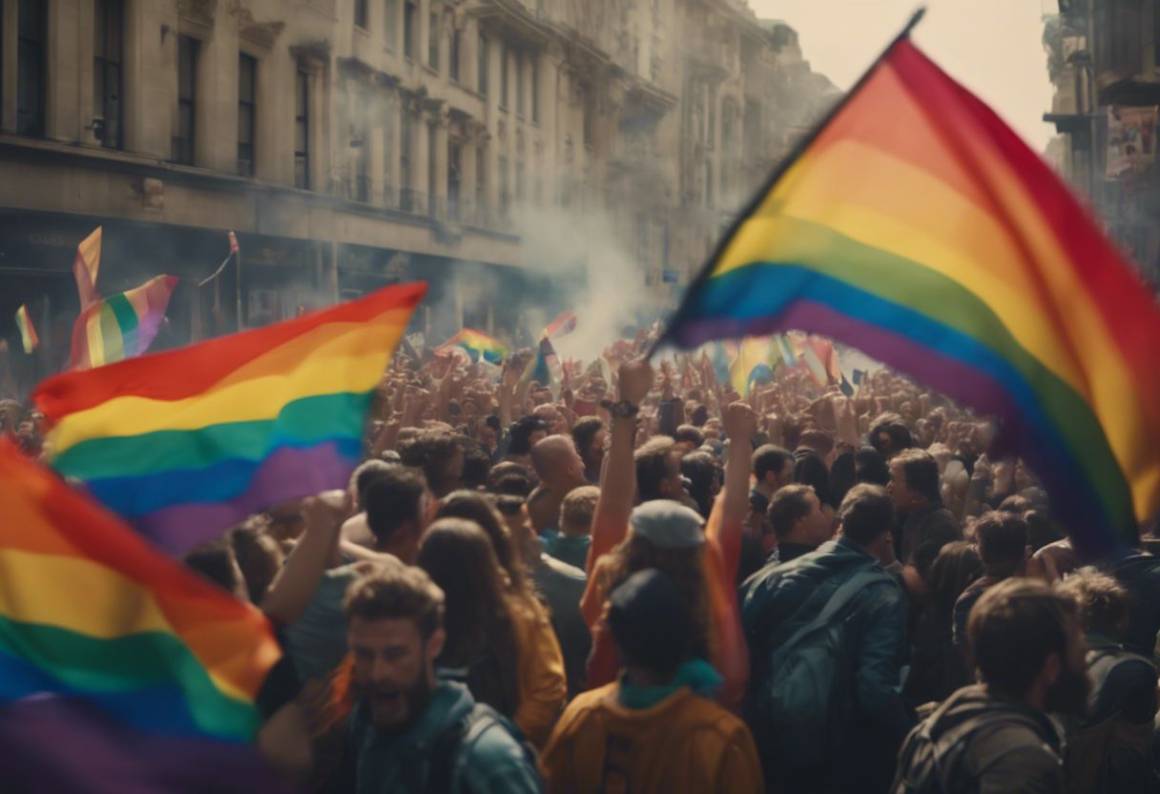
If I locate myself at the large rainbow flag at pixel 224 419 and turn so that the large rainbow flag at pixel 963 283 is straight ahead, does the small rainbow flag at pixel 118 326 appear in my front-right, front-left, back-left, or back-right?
back-left

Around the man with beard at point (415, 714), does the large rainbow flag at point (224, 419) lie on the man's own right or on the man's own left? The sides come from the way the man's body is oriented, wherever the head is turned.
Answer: on the man's own right

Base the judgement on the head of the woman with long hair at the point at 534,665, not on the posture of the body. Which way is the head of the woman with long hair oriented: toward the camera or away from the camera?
away from the camera

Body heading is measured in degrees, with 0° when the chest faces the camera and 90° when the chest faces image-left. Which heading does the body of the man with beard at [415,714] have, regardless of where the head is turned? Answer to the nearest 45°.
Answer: approximately 45°

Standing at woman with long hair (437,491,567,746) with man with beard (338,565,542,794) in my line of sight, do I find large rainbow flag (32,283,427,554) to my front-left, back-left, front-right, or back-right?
back-right

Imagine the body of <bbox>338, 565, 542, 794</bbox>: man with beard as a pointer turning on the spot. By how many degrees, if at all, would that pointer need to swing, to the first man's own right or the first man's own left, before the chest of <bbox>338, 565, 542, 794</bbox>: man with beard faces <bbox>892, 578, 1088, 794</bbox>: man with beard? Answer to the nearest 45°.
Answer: approximately 135° to the first man's own left
